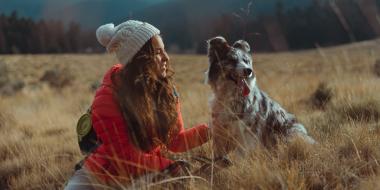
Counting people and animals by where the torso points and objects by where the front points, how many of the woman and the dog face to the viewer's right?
1

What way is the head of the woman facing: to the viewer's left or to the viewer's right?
to the viewer's right

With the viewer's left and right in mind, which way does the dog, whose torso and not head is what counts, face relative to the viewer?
facing the viewer and to the left of the viewer

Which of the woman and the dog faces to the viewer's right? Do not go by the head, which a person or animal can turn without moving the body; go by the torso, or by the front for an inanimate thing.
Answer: the woman

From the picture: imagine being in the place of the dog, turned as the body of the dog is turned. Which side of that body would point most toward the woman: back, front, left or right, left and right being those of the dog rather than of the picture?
front

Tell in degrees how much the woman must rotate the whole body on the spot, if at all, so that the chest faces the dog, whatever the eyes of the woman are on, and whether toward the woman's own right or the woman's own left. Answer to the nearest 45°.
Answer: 0° — they already face it

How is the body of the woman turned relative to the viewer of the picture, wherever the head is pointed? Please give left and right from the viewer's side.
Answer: facing to the right of the viewer
